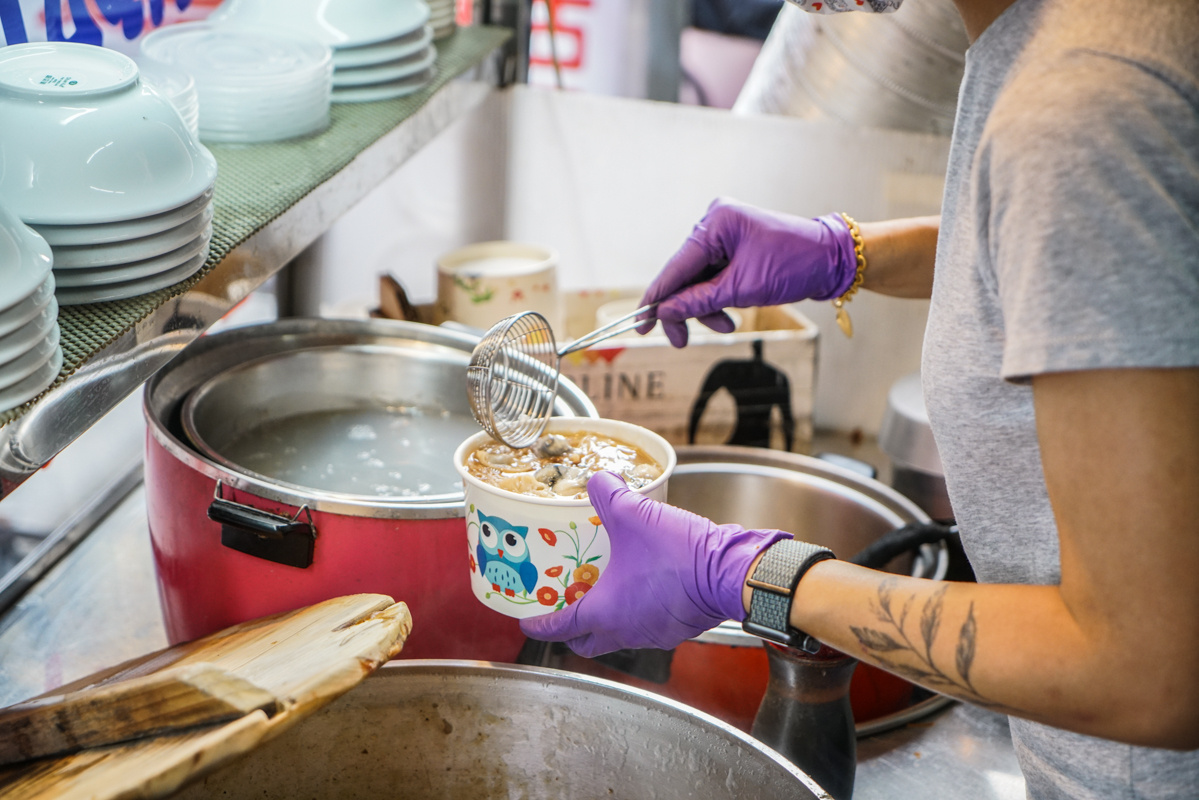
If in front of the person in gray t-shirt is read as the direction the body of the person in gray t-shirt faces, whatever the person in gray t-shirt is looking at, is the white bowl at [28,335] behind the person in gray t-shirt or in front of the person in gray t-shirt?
in front

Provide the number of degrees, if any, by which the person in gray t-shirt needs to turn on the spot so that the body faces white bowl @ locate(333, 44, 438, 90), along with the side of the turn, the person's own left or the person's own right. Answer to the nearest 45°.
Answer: approximately 45° to the person's own right

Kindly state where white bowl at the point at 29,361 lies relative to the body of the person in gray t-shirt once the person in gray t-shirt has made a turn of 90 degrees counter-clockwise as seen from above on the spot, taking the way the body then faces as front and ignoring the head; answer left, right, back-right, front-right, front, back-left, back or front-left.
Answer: right

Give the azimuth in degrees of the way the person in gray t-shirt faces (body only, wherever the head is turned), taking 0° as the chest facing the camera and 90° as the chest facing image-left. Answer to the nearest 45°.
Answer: approximately 90°

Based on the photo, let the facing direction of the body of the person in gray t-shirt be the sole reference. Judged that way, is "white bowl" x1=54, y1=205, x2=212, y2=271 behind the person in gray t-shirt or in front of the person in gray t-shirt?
in front

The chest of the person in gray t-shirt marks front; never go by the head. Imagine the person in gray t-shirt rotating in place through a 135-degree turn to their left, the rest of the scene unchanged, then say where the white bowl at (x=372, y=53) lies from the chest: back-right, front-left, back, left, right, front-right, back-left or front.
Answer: back

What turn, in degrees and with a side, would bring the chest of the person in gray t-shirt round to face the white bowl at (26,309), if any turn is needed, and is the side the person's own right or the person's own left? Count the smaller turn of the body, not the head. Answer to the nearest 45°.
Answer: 0° — they already face it

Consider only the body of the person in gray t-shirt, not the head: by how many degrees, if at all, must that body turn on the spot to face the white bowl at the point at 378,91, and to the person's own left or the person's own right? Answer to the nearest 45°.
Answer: approximately 45° to the person's own right

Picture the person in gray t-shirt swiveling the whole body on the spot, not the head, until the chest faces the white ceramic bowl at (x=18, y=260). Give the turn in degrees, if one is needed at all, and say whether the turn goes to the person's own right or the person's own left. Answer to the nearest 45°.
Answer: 0° — they already face it

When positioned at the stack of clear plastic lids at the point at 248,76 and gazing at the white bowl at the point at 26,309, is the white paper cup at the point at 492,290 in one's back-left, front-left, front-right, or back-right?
back-left

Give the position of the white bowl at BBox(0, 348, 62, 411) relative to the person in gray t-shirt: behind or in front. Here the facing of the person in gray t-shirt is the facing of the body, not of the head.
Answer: in front

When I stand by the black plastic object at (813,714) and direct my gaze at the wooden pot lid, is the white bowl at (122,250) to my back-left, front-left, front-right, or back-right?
front-right
